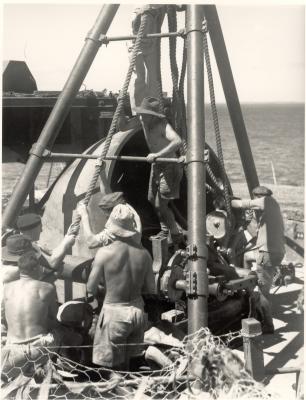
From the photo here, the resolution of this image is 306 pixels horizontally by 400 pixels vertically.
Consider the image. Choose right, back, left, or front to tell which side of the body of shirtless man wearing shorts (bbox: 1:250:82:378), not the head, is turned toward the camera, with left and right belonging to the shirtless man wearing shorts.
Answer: back

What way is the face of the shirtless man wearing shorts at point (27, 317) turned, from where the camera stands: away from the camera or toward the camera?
away from the camera

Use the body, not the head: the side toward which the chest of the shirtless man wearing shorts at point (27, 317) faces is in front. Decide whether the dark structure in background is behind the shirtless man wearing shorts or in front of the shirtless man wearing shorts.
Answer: in front
